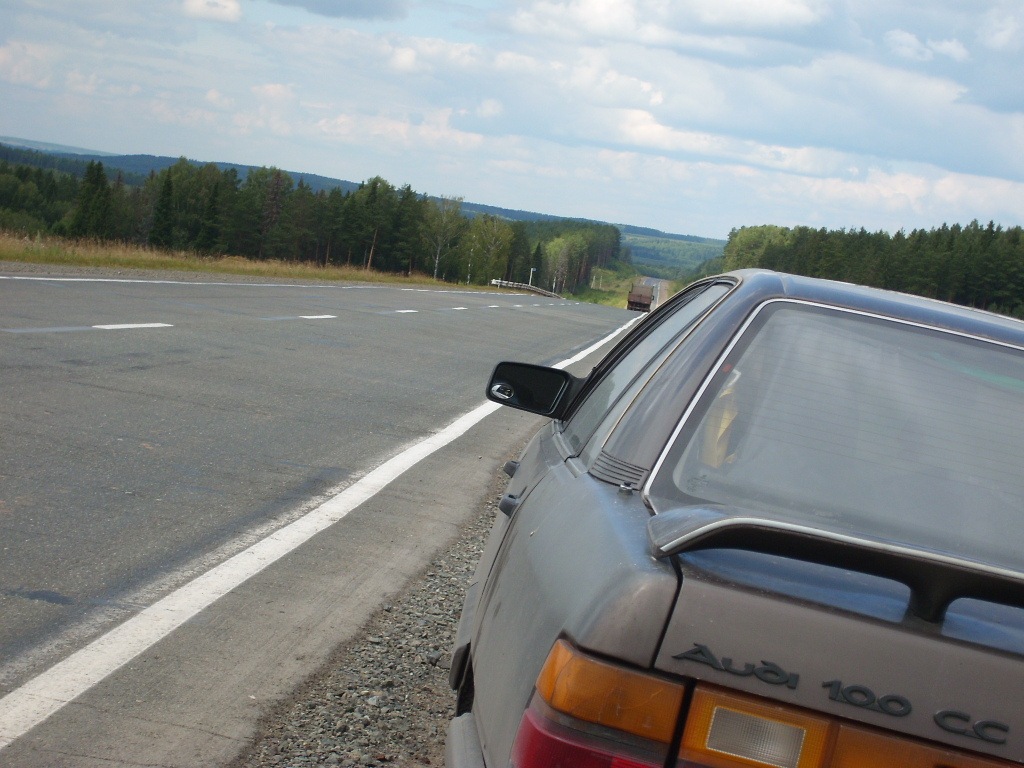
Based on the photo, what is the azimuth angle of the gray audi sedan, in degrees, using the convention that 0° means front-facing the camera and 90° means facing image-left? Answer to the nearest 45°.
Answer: approximately 180°
